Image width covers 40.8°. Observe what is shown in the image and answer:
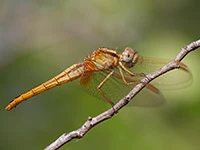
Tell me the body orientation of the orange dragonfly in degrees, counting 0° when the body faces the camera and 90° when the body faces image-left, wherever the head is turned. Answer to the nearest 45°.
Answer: approximately 270°
